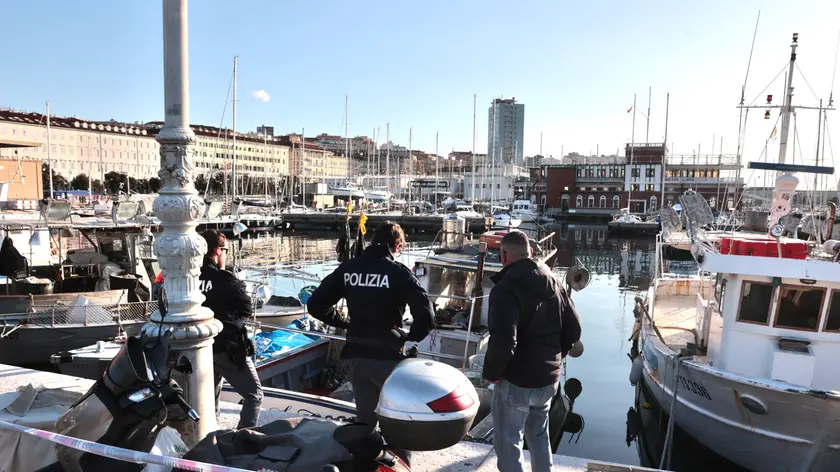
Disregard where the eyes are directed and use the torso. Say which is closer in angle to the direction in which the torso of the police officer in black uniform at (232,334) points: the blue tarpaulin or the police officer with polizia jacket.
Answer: the blue tarpaulin

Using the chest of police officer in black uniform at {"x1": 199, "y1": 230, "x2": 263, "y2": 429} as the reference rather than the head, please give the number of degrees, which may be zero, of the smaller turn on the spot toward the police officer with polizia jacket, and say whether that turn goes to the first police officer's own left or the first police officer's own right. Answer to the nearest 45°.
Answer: approximately 90° to the first police officer's own right

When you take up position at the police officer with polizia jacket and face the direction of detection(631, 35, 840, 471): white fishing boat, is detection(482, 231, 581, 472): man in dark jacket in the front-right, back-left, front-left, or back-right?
front-right

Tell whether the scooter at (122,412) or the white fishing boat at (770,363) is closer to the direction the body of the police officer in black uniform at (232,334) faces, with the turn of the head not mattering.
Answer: the white fishing boat

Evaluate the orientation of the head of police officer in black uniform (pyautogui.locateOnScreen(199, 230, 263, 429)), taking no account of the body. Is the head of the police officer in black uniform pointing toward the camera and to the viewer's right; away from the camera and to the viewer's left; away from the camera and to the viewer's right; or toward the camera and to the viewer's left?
away from the camera and to the viewer's right

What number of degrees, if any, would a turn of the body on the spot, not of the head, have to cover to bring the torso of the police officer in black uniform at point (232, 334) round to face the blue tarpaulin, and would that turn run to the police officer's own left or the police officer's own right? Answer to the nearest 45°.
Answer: approximately 45° to the police officer's own left

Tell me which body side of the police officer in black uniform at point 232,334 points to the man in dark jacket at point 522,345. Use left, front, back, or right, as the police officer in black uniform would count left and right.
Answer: right

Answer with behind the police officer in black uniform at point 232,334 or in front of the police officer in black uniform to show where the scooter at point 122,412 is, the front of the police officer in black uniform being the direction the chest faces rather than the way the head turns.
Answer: behind

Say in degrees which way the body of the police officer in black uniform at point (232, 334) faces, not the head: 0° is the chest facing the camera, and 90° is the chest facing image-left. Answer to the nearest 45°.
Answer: approximately 225°

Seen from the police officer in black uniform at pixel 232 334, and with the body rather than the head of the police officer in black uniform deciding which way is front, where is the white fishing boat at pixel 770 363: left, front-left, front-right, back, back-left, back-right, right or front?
front-right

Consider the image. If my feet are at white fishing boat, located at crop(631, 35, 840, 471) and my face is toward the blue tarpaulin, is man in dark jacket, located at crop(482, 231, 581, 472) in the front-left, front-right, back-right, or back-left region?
front-left

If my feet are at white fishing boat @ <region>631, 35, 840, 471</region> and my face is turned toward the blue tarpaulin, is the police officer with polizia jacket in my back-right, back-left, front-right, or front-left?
front-left

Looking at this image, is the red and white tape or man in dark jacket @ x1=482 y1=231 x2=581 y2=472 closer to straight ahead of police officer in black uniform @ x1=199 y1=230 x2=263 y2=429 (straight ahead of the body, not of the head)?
the man in dark jacket

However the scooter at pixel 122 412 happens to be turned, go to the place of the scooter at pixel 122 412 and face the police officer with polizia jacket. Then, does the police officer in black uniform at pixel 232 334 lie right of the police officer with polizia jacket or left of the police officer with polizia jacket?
left
